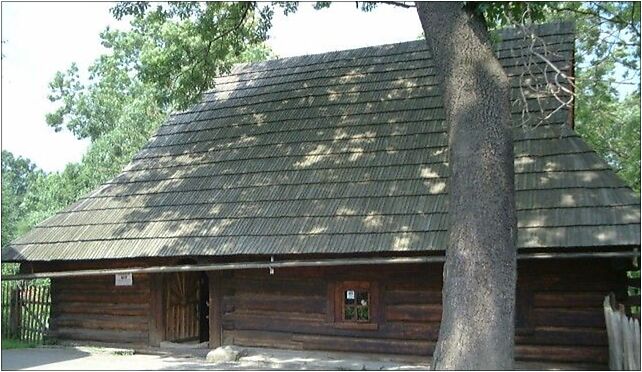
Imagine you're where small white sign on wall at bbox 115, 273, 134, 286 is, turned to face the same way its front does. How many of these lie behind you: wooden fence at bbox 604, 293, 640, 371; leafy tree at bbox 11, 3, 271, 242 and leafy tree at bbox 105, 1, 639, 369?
1

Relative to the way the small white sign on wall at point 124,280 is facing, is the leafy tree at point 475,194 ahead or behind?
ahead

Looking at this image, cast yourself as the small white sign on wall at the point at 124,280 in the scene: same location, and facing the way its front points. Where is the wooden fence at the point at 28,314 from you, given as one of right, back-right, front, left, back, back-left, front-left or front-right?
back-right

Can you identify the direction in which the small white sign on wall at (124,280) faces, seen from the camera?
facing the viewer

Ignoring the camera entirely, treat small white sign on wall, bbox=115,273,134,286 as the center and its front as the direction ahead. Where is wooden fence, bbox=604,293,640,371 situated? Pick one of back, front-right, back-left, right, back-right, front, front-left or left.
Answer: front-left

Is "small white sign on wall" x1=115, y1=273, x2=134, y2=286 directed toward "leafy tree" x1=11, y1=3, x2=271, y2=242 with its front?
no

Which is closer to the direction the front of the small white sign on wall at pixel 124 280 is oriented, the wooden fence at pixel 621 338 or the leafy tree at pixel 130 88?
the wooden fence

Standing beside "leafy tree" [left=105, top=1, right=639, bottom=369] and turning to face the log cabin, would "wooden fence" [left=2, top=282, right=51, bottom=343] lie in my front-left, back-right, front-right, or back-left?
front-left
